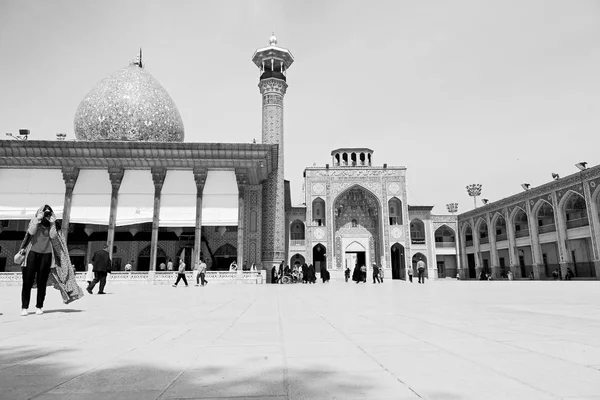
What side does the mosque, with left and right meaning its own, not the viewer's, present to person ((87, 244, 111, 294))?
front

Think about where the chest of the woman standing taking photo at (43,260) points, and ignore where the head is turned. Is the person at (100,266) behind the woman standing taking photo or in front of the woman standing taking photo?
behind

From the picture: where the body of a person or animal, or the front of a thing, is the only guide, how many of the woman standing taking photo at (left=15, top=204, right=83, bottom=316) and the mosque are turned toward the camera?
2

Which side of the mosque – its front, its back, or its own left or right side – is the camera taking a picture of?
front

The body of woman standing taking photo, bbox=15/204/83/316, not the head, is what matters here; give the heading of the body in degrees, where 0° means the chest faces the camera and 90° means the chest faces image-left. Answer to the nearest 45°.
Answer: approximately 0°

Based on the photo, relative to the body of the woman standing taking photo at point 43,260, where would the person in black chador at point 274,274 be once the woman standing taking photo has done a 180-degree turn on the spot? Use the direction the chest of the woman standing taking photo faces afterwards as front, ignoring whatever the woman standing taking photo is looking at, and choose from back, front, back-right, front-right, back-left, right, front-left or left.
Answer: front-right

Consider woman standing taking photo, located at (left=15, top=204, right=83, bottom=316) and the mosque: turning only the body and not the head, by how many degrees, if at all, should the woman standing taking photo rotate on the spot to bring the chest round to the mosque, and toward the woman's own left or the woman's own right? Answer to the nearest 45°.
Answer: approximately 180°
